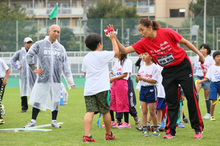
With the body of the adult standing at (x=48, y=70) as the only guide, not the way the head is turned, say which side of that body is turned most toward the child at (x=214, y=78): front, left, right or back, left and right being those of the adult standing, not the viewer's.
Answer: left

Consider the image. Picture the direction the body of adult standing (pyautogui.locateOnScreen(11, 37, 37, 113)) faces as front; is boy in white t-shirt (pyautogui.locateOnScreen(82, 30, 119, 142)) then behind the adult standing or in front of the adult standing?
in front

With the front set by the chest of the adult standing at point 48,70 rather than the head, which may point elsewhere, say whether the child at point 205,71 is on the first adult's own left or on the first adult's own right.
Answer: on the first adult's own left

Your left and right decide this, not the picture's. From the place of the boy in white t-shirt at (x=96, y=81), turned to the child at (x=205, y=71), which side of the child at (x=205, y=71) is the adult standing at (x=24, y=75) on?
left

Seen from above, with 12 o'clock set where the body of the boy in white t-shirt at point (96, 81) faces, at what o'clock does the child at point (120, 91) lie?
The child is roughly at 11 o'clock from the boy in white t-shirt.

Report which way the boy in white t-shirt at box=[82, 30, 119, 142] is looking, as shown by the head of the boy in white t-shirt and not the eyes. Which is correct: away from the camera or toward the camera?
away from the camera

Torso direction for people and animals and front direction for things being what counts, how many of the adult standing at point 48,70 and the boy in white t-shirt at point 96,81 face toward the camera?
1

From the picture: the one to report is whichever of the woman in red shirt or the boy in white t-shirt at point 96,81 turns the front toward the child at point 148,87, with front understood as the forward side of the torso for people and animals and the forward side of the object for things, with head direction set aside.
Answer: the boy in white t-shirt

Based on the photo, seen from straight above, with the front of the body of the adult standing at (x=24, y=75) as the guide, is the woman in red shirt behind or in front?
in front

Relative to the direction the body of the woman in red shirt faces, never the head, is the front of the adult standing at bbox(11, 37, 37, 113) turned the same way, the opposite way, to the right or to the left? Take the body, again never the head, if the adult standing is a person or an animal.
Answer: to the left

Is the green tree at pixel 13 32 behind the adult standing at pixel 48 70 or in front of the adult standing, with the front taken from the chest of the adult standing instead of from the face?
behind
